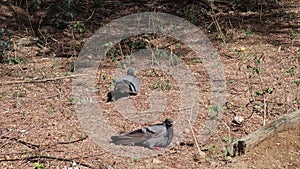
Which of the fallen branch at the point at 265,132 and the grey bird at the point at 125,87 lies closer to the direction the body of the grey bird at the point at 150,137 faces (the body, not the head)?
the fallen branch

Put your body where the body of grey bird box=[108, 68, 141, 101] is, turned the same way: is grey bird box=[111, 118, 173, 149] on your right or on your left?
on your right

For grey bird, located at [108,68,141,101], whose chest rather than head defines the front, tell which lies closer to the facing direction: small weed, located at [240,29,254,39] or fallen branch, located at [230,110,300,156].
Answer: the small weed

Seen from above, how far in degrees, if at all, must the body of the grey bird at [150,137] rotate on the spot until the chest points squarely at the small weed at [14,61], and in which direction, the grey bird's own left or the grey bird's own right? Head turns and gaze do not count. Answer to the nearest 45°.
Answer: approximately 135° to the grey bird's own left

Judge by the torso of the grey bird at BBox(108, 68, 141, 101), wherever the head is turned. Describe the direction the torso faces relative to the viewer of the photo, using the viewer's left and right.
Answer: facing away from the viewer and to the right of the viewer

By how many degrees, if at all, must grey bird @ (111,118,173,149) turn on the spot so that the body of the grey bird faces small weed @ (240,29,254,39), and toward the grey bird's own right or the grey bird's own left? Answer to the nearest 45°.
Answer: approximately 45° to the grey bird's own left

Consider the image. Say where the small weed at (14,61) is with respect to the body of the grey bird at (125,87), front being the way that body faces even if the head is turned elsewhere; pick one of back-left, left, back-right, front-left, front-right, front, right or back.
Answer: left

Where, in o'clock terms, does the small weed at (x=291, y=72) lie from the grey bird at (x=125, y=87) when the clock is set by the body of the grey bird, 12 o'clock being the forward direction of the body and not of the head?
The small weed is roughly at 1 o'clock from the grey bird.

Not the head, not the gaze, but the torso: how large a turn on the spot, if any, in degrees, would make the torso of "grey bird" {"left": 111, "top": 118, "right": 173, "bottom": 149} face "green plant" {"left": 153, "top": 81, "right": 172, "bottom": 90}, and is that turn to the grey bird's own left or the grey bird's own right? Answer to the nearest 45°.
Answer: approximately 90° to the grey bird's own left

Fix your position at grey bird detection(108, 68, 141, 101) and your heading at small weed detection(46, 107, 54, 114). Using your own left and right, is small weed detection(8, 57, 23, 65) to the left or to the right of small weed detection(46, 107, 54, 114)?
right

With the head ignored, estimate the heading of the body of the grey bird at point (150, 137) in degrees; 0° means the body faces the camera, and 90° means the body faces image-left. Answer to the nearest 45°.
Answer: approximately 270°
